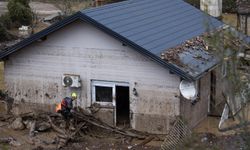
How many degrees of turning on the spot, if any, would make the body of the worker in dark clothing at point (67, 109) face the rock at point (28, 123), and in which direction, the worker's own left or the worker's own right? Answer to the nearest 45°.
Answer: approximately 135° to the worker's own left

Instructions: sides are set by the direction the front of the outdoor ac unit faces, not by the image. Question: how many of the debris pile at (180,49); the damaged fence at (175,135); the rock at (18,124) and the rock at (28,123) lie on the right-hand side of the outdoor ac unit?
2

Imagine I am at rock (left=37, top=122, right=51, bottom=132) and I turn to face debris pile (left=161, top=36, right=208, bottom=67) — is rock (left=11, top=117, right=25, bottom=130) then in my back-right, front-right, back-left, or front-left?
back-left

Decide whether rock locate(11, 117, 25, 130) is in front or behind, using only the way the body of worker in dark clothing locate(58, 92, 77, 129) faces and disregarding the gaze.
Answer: behind

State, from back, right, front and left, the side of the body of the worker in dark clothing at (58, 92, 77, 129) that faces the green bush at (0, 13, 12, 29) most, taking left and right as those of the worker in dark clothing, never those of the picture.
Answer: left

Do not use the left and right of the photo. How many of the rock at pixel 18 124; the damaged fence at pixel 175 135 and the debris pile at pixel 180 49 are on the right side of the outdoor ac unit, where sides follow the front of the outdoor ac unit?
1

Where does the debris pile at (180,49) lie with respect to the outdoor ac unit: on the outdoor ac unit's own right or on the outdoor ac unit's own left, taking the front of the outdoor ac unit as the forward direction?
on the outdoor ac unit's own left

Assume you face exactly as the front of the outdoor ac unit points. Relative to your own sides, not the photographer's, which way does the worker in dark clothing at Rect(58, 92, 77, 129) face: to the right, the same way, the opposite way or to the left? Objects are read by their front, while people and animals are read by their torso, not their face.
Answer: to the left

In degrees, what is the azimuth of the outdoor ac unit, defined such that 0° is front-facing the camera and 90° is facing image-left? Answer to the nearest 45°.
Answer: approximately 0°

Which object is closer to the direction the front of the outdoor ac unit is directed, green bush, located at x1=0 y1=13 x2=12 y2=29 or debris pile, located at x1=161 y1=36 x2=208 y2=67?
the debris pile

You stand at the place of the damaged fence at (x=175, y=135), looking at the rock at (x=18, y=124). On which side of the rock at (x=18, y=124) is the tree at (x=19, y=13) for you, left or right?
right
